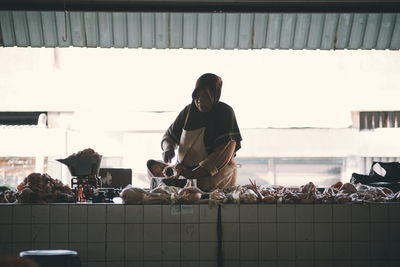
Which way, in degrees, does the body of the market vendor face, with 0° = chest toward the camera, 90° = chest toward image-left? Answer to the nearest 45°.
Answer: approximately 45°

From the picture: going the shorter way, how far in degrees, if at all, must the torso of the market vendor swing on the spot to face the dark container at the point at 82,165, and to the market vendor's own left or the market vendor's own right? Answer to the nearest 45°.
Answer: approximately 45° to the market vendor's own right
